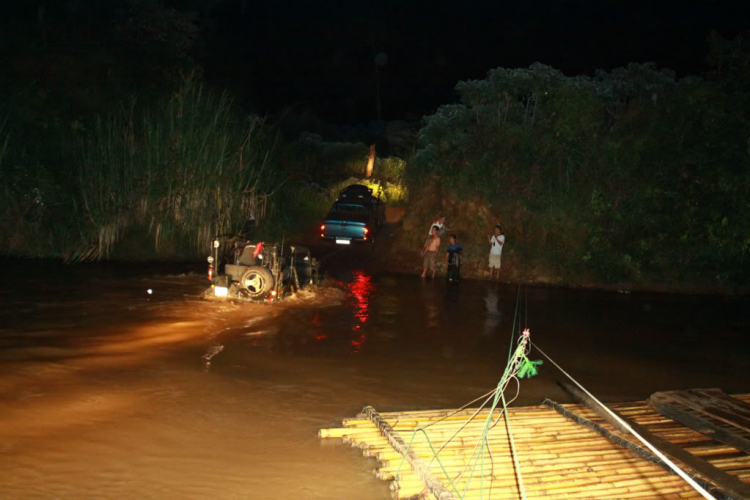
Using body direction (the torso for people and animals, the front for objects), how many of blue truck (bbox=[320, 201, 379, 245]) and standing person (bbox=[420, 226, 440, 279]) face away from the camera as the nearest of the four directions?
1

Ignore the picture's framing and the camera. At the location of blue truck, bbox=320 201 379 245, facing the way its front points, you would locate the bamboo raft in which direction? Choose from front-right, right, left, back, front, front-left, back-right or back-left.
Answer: back

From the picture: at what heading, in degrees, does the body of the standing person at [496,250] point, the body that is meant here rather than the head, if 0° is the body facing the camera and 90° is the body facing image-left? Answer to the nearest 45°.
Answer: approximately 45°

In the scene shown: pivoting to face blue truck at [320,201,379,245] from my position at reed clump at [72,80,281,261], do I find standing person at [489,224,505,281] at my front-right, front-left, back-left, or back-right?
front-right

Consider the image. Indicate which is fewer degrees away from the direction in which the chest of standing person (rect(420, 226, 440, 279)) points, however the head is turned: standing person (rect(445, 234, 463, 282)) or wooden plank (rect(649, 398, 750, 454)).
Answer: the wooden plank

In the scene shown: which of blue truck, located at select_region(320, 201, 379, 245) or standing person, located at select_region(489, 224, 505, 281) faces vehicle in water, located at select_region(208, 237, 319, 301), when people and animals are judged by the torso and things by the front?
the standing person

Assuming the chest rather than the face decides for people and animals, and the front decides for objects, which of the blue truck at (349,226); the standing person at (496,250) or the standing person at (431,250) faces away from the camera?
the blue truck

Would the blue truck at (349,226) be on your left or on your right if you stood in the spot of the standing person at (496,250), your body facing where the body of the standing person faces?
on your right

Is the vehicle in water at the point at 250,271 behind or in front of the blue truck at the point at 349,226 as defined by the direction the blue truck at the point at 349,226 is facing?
behind

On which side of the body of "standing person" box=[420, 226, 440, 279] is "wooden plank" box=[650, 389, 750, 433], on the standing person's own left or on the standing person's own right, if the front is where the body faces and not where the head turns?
on the standing person's own left

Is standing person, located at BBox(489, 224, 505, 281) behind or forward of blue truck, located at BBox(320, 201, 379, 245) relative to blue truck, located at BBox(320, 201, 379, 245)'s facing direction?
behind

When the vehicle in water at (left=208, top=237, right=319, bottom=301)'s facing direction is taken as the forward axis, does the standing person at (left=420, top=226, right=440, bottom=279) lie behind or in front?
in front

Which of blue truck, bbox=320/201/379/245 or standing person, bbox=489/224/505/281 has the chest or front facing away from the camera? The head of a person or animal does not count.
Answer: the blue truck

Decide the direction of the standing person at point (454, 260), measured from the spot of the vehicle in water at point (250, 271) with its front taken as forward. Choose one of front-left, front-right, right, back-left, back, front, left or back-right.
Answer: front

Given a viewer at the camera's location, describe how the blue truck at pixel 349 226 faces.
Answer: facing away from the viewer

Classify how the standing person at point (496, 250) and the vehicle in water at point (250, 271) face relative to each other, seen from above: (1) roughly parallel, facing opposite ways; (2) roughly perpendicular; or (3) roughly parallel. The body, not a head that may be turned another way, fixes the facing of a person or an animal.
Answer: roughly parallel, facing opposite ways

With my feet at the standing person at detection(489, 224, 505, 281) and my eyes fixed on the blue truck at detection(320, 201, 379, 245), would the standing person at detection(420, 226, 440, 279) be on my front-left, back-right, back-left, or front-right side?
front-left

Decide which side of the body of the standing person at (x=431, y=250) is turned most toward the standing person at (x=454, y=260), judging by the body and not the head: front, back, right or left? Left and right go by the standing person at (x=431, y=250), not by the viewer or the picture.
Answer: left
